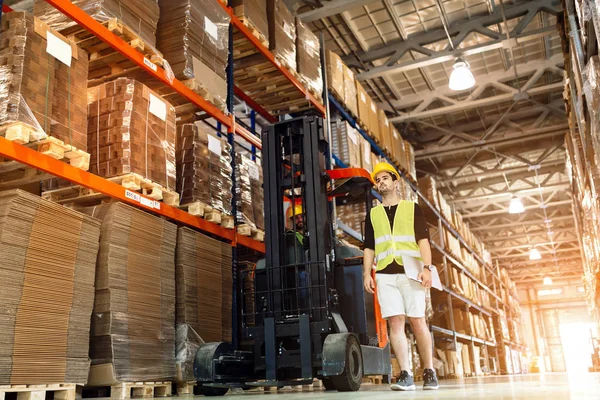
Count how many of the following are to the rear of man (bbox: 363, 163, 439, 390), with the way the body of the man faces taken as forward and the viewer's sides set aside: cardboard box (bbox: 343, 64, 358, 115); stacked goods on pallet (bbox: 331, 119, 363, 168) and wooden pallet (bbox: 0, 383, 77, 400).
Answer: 2

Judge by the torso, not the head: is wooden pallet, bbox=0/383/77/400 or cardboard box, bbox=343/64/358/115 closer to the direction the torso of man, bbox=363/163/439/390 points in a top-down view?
the wooden pallet

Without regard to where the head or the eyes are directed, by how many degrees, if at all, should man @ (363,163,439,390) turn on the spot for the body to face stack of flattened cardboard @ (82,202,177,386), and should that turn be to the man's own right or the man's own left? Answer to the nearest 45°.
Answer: approximately 90° to the man's own right

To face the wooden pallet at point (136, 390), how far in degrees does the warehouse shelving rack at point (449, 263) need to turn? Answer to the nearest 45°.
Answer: approximately 45° to its right

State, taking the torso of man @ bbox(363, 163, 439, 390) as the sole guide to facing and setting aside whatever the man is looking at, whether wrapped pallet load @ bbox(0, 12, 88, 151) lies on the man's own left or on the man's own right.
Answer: on the man's own right

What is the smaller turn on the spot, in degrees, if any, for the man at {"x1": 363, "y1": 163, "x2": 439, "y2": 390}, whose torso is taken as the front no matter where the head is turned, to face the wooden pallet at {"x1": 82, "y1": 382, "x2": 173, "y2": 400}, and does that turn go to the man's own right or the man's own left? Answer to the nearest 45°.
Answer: approximately 90° to the man's own right

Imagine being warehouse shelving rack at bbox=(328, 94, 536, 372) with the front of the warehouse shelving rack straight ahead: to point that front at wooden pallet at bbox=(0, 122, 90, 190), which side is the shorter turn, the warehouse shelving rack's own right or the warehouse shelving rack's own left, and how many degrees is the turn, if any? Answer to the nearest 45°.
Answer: approximately 45° to the warehouse shelving rack's own right

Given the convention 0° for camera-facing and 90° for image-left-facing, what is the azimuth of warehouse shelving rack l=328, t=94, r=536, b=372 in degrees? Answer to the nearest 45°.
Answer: approximately 315°

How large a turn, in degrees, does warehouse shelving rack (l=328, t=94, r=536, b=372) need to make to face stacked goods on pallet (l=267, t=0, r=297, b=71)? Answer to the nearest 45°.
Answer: approximately 45° to its right

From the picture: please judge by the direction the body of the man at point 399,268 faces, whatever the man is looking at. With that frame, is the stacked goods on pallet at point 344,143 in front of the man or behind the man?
behind

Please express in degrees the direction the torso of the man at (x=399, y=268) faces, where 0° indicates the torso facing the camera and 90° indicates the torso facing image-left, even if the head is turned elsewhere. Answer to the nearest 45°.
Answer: approximately 0°
